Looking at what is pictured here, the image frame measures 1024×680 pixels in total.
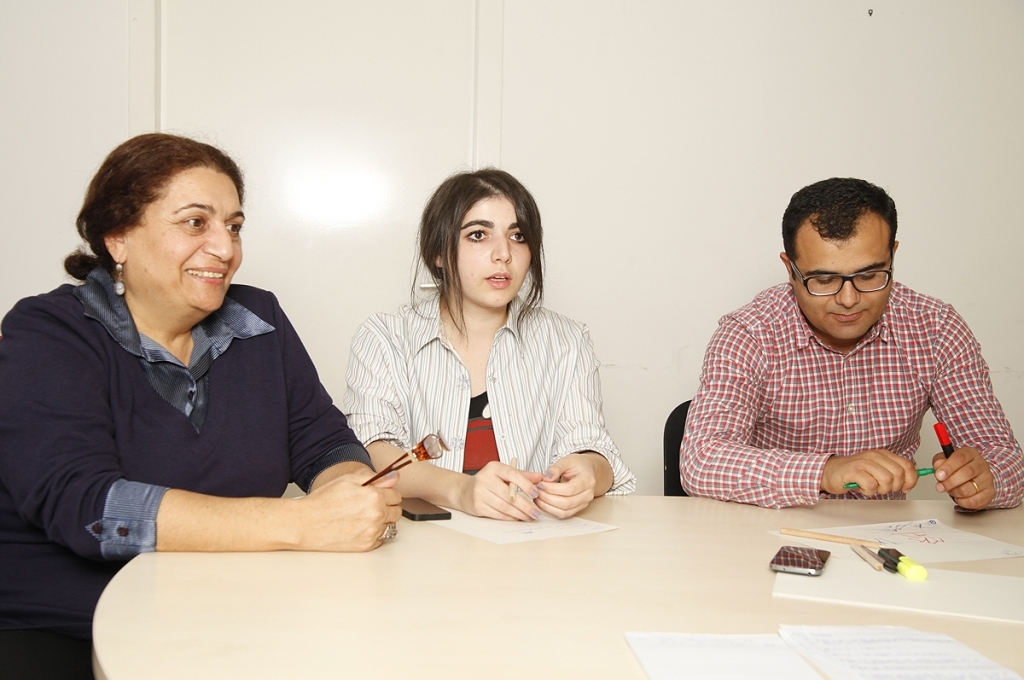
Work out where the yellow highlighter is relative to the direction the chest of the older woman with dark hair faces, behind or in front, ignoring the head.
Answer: in front

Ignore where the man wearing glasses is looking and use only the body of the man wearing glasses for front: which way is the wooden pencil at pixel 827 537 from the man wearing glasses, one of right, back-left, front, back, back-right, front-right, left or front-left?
front

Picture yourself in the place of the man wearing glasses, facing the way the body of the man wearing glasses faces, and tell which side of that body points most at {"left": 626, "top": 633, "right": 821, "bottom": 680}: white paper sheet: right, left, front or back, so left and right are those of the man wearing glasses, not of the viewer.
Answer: front

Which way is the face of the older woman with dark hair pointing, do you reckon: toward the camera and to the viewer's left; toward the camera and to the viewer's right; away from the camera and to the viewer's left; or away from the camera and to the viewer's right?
toward the camera and to the viewer's right

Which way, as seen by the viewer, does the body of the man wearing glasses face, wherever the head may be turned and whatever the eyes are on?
toward the camera

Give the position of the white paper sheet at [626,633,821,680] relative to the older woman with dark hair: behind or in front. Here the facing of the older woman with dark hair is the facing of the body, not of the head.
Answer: in front

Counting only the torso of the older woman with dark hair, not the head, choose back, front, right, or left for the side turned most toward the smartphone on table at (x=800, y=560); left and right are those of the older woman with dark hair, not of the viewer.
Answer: front

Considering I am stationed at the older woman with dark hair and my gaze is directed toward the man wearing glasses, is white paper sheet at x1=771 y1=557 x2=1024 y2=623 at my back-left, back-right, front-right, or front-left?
front-right

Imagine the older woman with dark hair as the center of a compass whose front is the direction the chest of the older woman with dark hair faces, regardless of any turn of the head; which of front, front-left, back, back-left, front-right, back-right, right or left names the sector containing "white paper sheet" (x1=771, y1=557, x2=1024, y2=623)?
front

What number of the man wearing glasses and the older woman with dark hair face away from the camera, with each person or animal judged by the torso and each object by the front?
0

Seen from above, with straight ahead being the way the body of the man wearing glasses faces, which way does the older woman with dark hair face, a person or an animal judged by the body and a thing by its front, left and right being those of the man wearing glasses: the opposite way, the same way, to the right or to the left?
to the left

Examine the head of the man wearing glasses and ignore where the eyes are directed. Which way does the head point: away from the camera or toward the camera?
toward the camera

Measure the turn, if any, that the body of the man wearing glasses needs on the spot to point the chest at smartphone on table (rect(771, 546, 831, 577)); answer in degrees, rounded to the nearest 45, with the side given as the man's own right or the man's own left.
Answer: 0° — they already face it

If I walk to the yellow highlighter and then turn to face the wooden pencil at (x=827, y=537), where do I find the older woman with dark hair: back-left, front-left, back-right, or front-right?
front-left

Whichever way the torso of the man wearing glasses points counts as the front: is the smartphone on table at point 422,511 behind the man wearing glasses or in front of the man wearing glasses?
in front

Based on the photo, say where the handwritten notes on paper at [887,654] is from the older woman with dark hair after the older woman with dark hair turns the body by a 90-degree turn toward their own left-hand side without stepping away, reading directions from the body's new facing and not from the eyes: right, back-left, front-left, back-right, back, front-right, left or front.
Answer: right

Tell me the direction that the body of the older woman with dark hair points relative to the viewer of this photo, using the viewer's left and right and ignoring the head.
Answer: facing the viewer and to the right of the viewer
